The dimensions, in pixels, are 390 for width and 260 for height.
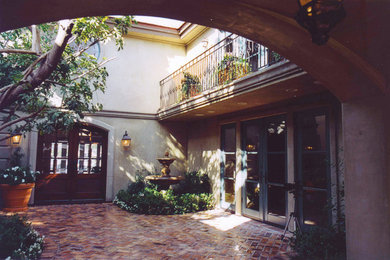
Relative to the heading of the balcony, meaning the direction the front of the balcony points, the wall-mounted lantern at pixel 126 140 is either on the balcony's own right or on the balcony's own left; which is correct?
on the balcony's own right

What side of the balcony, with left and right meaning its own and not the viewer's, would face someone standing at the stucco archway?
left

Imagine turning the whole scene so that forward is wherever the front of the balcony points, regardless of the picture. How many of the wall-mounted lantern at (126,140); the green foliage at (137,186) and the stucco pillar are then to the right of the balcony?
2

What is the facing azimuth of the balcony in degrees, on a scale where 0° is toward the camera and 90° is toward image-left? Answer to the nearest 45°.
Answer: approximately 45°

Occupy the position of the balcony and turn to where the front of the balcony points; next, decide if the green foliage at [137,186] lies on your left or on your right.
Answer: on your right

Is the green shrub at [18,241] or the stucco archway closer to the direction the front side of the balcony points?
the green shrub

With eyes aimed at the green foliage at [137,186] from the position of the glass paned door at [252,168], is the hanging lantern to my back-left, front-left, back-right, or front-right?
back-left
